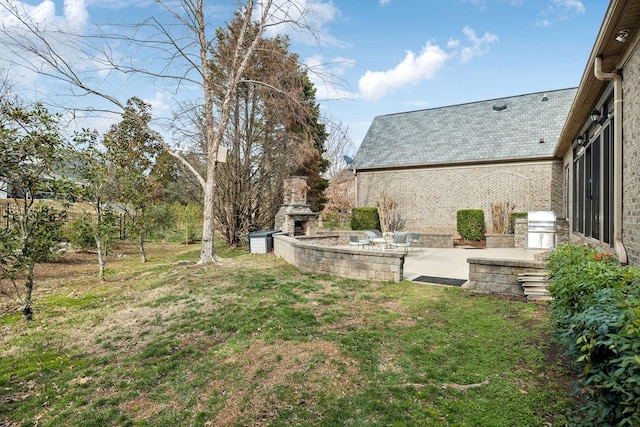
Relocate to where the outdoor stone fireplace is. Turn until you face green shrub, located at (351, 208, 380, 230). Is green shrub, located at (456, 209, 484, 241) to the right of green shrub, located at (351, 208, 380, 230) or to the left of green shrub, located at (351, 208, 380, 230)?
right

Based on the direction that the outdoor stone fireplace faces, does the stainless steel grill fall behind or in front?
in front

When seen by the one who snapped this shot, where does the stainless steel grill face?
facing the viewer

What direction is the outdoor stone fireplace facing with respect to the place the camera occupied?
facing the viewer and to the right of the viewer

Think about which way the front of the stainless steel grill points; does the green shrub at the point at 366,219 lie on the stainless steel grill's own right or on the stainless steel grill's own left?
on the stainless steel grill's own right

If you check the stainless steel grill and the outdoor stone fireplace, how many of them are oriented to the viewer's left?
0

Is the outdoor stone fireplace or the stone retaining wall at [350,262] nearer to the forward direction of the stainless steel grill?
the stone retaining wall

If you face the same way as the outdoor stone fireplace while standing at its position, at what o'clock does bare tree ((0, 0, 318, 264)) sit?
The bare tree is roughly at 3 o'clock from the outdoor stone fireplace.

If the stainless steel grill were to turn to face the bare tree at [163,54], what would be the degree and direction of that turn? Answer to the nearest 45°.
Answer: approximately 45° to its right

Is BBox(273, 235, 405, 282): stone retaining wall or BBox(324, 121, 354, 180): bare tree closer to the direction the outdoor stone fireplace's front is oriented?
the stone retaining wall
